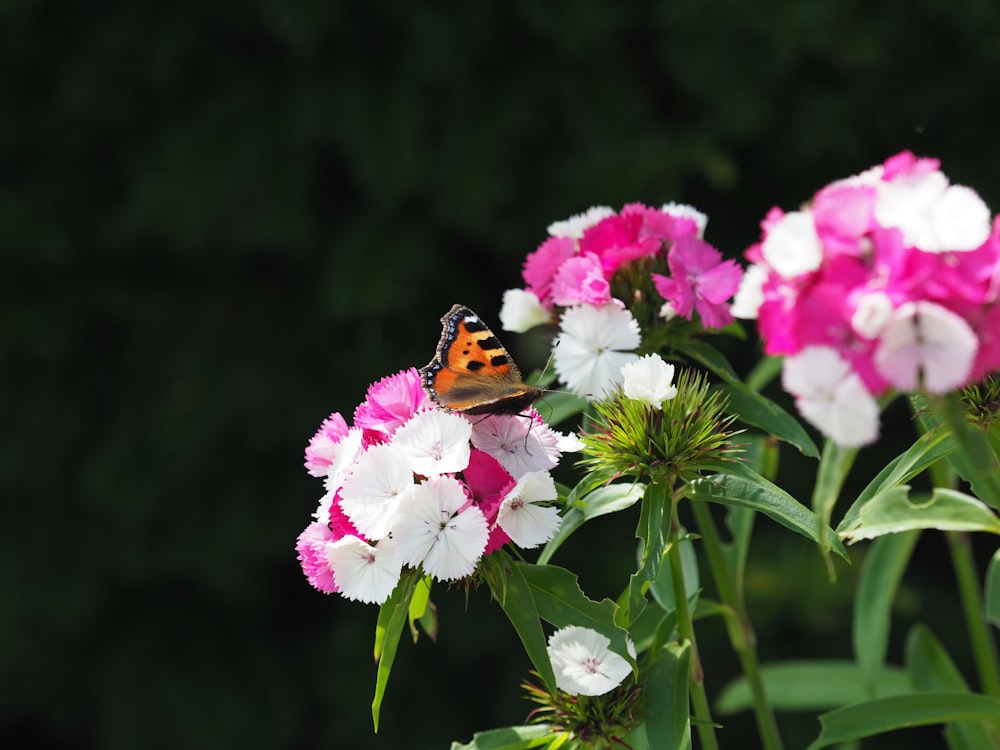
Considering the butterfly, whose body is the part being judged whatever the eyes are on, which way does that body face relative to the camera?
to the viewer's right
